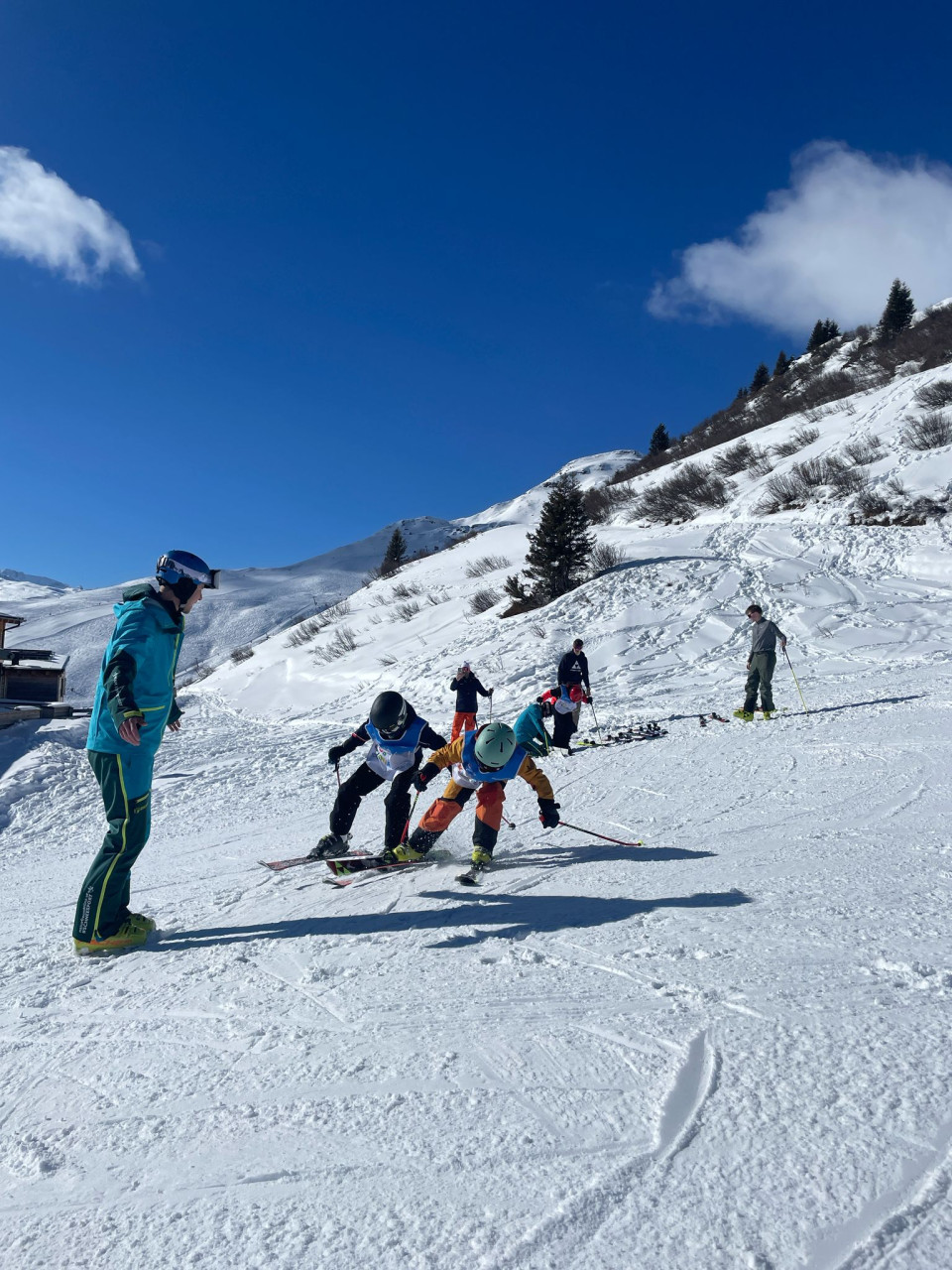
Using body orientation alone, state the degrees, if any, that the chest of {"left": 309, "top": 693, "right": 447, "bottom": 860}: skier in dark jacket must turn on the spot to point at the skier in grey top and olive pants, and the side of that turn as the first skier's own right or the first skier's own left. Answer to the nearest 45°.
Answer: approximately 135° to the first skier's own left

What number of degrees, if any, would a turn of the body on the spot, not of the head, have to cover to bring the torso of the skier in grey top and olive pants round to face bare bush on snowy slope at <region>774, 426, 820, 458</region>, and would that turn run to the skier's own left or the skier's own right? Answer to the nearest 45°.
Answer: approximately 135° to the skier's own right

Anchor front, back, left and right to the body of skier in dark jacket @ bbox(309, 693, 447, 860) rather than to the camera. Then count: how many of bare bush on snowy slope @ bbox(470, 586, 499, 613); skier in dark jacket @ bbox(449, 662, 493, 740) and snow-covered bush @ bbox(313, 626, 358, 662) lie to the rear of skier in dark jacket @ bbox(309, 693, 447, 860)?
3

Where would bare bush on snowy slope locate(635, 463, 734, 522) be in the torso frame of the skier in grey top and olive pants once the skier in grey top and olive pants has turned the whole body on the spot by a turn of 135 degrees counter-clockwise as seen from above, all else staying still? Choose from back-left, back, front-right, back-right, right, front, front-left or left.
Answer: left

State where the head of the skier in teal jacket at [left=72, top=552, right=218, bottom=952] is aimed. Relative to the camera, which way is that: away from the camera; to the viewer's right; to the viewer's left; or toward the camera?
to the viewer's right

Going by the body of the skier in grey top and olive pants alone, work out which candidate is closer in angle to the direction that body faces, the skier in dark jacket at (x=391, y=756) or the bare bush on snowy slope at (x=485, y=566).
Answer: the skier in dark jacket

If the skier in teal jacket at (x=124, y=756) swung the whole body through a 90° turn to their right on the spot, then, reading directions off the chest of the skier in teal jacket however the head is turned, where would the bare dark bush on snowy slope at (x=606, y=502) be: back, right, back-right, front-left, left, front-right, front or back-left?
back-left

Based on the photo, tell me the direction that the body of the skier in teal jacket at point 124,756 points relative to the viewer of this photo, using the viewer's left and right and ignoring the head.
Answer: facing to the right of the viewer

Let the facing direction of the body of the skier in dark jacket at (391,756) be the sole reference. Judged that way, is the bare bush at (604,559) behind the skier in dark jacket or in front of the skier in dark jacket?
behind

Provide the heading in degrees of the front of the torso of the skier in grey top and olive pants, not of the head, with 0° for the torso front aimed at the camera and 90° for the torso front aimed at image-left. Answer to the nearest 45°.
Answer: approximately 45°

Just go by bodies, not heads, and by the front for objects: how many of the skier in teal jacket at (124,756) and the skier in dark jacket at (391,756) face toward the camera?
1

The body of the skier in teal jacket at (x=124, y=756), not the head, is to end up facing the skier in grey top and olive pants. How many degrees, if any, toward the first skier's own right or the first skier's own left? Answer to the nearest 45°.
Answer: approximately 45° to the first skier's own left

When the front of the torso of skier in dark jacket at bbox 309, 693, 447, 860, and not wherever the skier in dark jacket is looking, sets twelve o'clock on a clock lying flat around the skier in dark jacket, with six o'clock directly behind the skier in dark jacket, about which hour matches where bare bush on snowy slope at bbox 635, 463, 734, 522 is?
The bare bush on snowy slope is roughly at 7 o'clock from the skier in dark jacket.

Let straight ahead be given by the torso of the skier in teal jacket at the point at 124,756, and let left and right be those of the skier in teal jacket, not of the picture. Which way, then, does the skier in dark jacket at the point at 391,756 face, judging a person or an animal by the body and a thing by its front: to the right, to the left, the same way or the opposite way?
to the right
